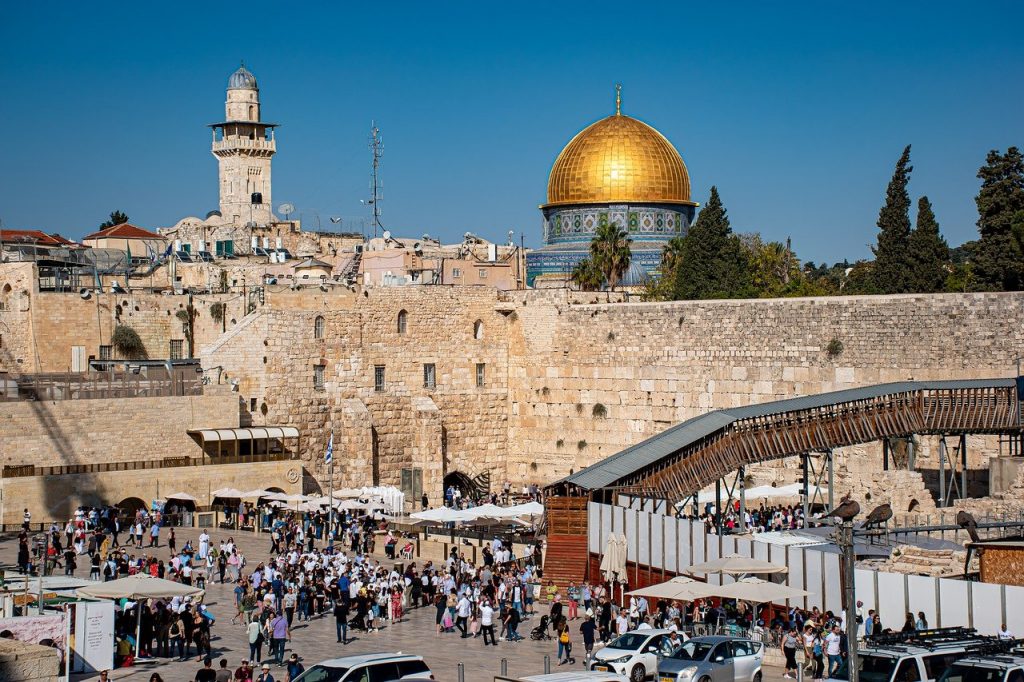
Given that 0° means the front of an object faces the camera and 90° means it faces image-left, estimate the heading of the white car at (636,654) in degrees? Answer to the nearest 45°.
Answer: approximately 45°

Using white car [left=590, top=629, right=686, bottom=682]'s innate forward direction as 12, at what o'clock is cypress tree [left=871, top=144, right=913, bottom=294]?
The cypress tree is roughly at 5 o'clock from the white car.

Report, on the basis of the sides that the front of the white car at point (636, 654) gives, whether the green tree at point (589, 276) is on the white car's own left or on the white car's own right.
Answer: on the white car's own right

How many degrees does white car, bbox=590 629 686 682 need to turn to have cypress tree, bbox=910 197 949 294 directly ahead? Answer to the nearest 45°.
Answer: approximately 135° to its right
